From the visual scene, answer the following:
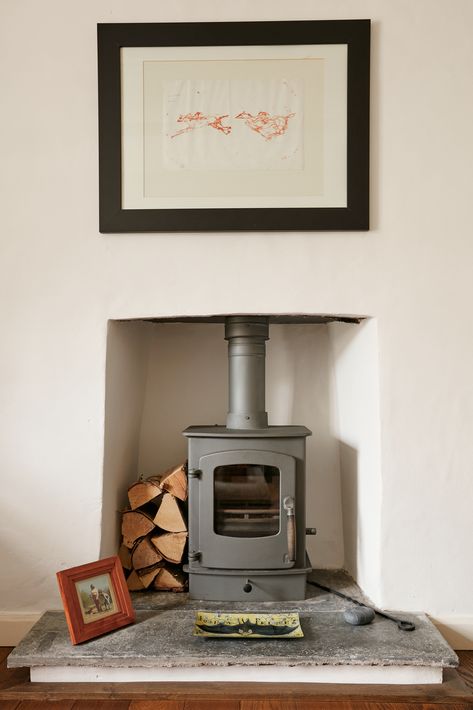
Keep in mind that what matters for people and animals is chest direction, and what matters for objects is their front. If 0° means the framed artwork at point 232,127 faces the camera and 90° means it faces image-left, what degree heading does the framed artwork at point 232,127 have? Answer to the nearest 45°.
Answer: approximately 0°

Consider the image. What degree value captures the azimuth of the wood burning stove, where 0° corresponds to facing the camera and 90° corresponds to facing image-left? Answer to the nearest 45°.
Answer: approximately 0°
